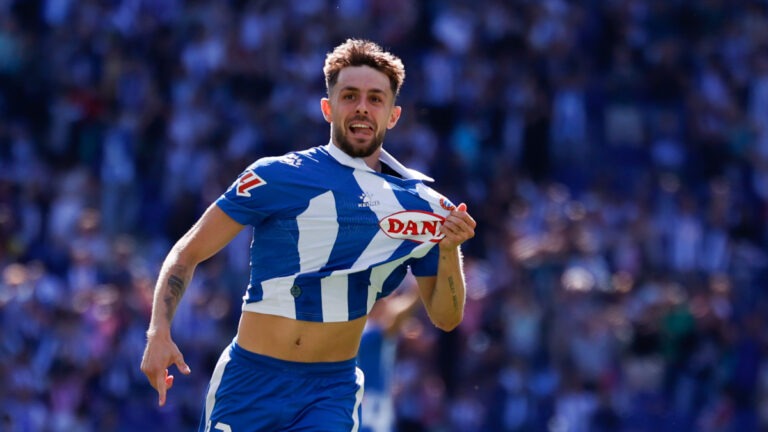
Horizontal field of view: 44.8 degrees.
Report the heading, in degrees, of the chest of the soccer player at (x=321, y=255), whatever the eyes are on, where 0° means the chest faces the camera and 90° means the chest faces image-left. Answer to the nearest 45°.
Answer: approximately 0°
